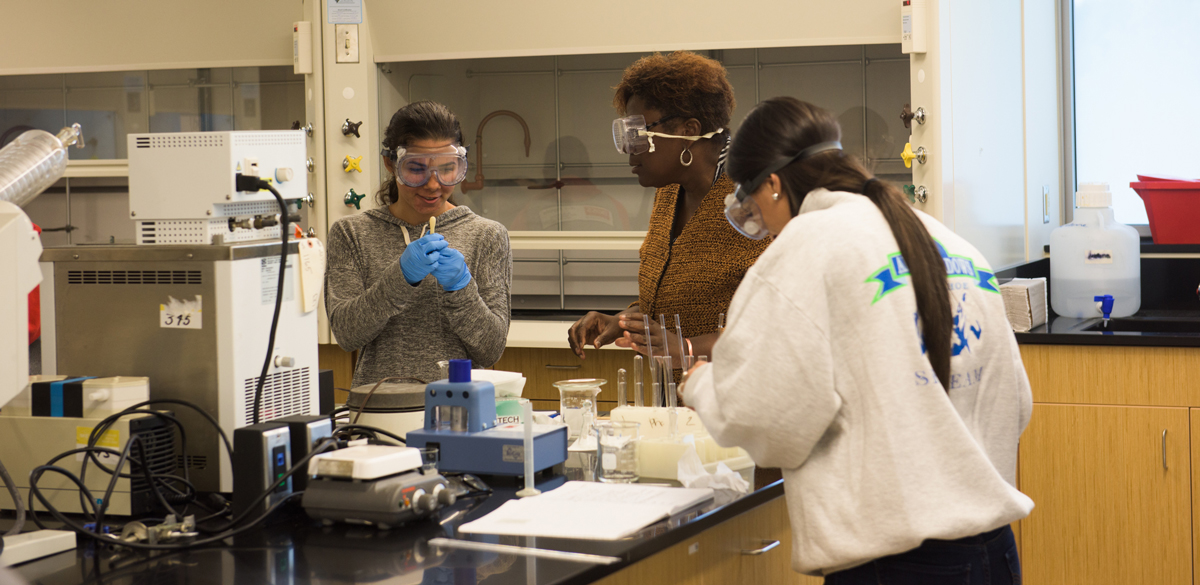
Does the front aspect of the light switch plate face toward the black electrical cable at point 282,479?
yes

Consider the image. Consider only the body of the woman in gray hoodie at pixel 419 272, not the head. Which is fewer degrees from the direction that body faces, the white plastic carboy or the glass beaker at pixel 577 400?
the glass beaker

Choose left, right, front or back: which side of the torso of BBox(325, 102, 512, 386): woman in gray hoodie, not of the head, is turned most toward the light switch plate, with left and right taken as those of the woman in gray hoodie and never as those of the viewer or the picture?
back

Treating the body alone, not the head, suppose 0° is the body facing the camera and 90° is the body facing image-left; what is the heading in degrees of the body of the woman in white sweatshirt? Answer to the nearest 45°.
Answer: approximately 135°

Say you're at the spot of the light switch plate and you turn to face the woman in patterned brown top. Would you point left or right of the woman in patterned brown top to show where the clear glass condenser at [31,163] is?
right
